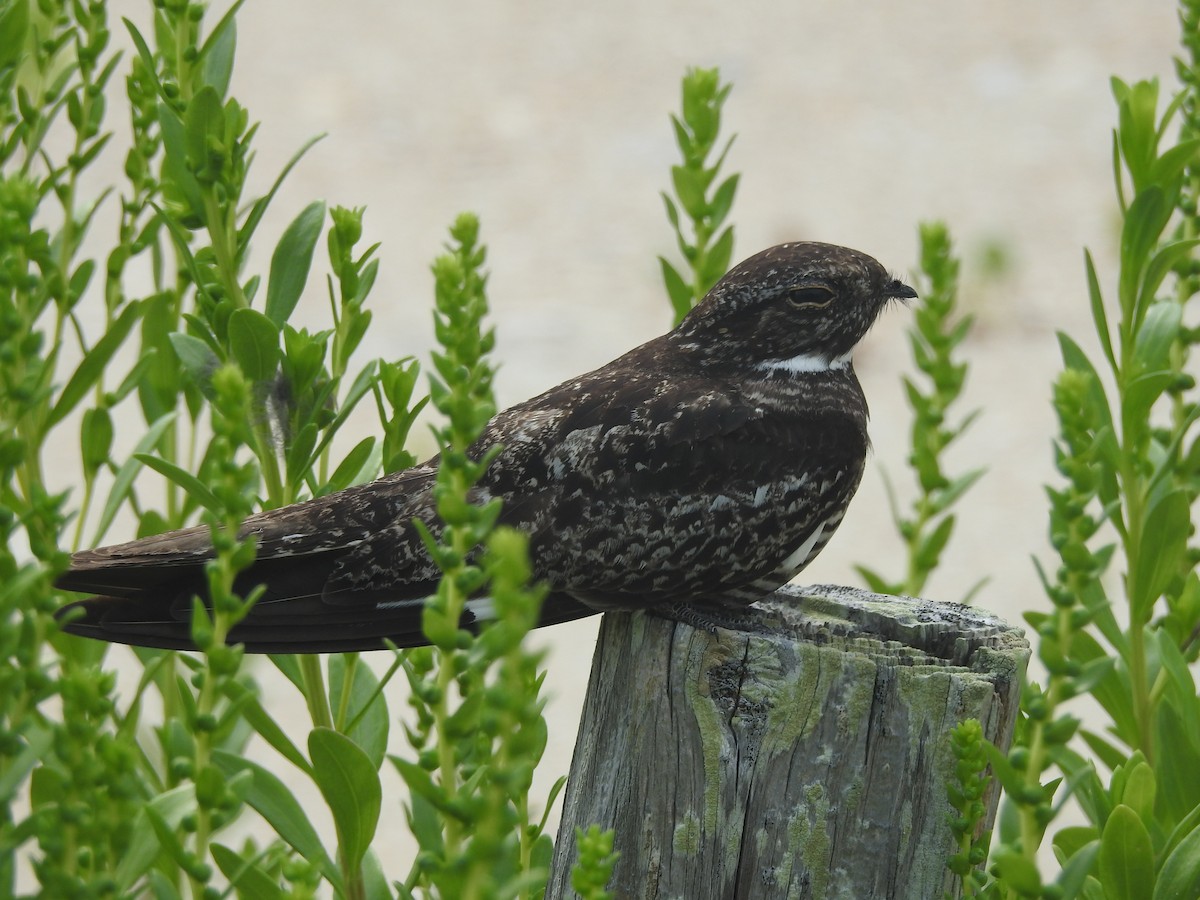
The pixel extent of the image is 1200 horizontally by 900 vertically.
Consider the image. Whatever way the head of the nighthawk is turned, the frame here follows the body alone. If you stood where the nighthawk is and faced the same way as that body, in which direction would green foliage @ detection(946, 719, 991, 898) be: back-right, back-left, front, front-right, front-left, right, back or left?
front-right

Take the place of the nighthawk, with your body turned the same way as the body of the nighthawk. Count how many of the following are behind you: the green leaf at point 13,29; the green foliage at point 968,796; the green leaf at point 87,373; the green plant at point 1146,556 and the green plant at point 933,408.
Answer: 2

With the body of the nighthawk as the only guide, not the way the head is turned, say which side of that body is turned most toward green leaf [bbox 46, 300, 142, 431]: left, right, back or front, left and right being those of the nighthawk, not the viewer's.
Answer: back

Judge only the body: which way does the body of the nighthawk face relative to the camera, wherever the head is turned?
to the viewer's right

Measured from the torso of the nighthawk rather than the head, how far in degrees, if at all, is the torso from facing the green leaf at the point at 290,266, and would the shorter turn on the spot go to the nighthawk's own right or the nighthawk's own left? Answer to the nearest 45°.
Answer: approximately 180°

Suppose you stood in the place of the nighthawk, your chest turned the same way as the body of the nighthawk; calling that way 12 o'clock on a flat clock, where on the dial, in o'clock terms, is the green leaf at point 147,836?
The green leaf is roughly at 4 o'clock from the nighthawk.

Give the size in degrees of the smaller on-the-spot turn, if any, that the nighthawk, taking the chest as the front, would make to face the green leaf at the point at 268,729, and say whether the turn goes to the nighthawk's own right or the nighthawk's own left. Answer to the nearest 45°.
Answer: approximately 135° to the nighthawk's own right

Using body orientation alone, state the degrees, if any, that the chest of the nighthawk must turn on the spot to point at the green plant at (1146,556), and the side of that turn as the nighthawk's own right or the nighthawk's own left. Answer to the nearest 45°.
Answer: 0° — it already faces it

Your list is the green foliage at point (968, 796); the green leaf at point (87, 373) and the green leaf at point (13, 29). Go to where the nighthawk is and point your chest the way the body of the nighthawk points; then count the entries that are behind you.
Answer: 2

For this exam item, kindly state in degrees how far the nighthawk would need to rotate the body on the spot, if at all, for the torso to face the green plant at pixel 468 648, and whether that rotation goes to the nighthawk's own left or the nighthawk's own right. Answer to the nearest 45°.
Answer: approximately 90° to the nighthawk's own right

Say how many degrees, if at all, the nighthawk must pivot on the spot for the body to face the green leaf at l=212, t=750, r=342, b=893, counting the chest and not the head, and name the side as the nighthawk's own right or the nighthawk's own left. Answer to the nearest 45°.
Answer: approximately 135° to the nighthawk's own right
